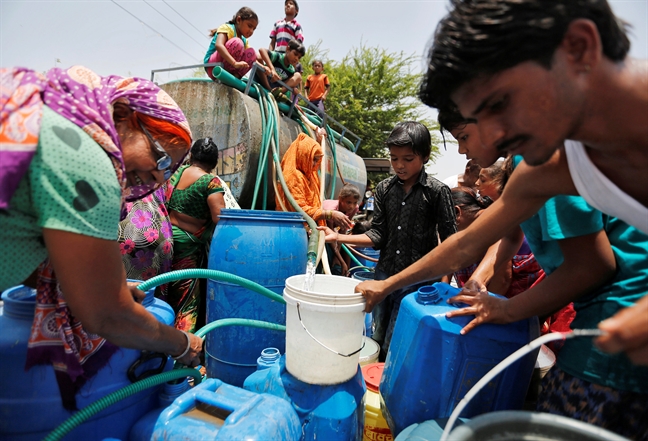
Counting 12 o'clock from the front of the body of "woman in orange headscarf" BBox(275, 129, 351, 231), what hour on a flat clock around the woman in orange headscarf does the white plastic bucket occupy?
The white plastic bucket is roughly at 3 o'clock from the woman in orange headscarf.

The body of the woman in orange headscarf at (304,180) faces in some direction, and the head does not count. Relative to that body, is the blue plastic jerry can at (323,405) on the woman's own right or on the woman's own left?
on the woman's own right

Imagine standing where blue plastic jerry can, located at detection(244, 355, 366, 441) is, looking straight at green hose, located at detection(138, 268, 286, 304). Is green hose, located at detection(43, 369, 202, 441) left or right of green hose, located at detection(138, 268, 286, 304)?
left

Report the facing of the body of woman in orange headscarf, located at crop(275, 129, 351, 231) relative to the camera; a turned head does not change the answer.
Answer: to the viewer's right

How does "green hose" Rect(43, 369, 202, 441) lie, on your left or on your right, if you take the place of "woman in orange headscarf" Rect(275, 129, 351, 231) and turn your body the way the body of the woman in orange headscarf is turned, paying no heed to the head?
on your right
